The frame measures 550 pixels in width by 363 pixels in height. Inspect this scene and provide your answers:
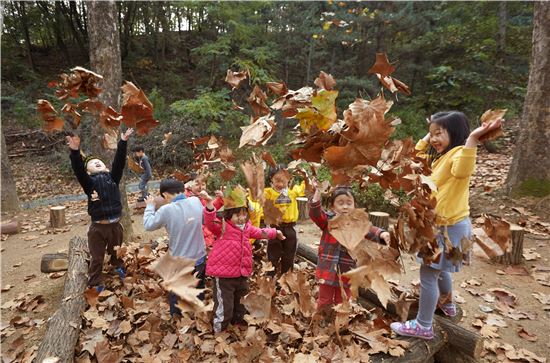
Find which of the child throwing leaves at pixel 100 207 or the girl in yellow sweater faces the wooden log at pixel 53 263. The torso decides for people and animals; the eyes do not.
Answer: the girl in yellow sweater

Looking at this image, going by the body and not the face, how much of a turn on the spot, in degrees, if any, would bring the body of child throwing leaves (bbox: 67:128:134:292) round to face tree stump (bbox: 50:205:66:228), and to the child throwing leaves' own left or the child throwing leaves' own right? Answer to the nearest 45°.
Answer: approximately 180°

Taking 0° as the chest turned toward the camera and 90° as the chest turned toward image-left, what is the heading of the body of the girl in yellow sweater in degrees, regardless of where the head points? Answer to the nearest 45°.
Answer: approximately 90°

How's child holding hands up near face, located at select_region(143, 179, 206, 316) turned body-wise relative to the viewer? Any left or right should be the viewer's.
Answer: facing away from the viewer and to the left of the viewer

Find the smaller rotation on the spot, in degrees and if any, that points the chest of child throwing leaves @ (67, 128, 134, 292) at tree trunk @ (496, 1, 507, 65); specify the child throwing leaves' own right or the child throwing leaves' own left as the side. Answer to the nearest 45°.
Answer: approximately 90° to the child throwing leaves' own left

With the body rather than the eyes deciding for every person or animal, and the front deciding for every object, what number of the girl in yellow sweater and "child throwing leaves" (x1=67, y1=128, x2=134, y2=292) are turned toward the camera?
1
